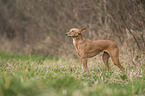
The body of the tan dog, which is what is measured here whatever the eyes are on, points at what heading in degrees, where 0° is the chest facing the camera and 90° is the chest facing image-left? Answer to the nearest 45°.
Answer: approximately 90°
